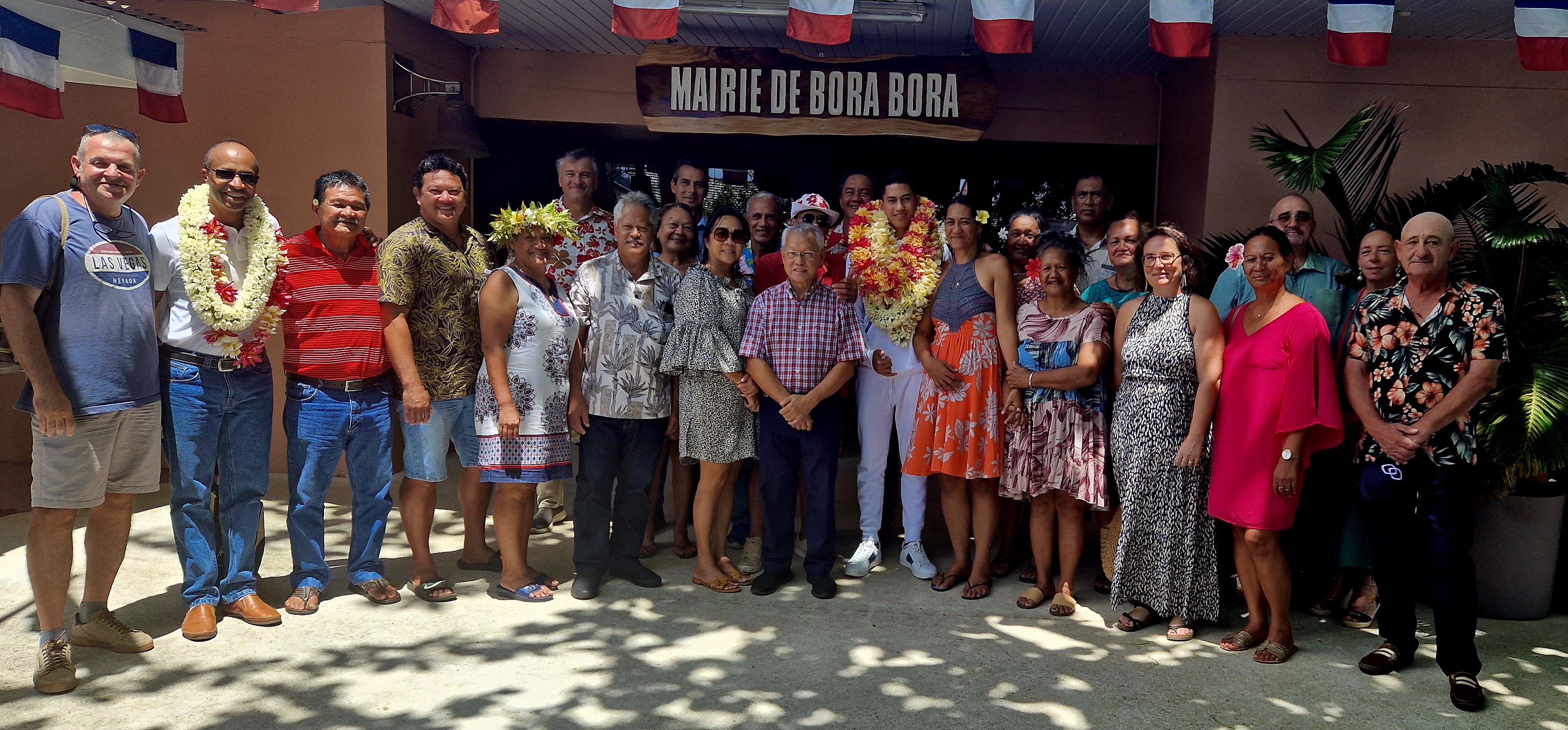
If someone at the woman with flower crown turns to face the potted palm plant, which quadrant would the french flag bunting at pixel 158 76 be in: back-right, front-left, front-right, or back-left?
back-left

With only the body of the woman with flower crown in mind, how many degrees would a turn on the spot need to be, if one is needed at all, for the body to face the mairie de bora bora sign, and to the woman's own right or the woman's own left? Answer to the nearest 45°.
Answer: approximately 90° to the woman's own left

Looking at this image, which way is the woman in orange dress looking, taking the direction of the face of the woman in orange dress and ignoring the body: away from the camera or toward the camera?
toward the camera

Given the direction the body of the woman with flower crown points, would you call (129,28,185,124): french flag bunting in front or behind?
behind

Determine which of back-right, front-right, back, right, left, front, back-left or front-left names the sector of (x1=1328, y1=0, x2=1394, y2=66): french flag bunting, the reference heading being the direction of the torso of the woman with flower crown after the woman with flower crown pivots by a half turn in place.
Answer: back-right

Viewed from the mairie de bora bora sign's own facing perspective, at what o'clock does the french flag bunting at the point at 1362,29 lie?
The french flag bunting is roughly at 10 o'clock from the mairie de bora bora sign.

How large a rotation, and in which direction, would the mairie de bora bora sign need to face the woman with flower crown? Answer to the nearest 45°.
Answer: approximately 45° to its right

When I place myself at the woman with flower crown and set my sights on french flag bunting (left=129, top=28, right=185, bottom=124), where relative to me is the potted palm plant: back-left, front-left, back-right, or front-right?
back-right

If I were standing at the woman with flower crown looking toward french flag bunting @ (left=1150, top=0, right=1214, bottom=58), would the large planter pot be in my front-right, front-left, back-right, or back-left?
front-right

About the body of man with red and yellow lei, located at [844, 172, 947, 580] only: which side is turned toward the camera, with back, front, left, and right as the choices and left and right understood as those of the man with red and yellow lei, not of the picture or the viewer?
front

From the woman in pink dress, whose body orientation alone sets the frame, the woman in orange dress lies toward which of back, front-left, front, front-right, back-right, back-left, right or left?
front-right

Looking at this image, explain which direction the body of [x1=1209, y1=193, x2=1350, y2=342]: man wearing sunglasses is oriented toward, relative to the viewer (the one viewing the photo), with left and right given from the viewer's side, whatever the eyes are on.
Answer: facing the viewer

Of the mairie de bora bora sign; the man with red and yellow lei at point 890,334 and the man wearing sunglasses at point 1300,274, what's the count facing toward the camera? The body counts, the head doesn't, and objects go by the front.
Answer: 3

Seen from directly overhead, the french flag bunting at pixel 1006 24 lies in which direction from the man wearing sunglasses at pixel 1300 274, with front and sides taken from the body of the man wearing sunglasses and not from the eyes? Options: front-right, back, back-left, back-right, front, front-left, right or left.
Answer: right

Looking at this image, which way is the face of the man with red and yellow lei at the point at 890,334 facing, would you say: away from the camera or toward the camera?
toward the camera

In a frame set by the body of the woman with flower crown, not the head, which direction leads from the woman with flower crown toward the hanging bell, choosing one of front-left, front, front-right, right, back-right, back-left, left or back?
back-left

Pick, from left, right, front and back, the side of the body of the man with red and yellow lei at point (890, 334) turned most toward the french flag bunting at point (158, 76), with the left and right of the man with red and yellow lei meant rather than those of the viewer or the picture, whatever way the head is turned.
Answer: right

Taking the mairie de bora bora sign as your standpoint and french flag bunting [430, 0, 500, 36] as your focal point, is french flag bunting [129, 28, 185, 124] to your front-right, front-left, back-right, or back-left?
front-right
